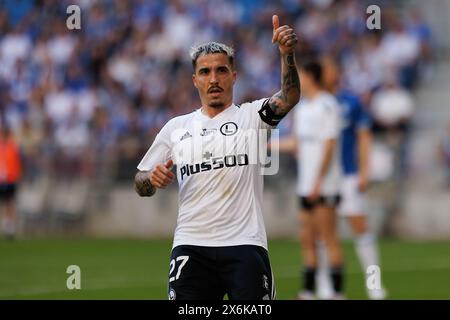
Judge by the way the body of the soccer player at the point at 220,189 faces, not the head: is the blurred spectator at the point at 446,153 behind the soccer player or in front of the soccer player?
behind

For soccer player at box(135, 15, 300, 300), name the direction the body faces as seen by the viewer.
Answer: toward the camera

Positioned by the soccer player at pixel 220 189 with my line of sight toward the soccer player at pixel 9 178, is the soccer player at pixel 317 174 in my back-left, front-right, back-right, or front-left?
front-right

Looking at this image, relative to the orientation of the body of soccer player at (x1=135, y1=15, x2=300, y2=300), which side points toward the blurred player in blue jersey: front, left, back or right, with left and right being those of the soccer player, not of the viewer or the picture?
back

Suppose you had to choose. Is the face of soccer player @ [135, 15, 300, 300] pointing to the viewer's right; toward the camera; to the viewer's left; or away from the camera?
toward the camera

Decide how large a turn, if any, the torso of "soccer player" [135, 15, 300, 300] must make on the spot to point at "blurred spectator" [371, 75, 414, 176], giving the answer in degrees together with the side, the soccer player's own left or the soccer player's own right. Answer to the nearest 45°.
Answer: approximately 180°

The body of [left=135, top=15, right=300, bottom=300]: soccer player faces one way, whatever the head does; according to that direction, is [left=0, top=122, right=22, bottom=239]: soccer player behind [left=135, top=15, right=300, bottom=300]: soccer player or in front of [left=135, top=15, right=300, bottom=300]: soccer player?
behind

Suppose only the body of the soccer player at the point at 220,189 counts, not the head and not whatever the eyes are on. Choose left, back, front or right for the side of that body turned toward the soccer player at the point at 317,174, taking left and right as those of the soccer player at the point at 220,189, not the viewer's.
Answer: back
